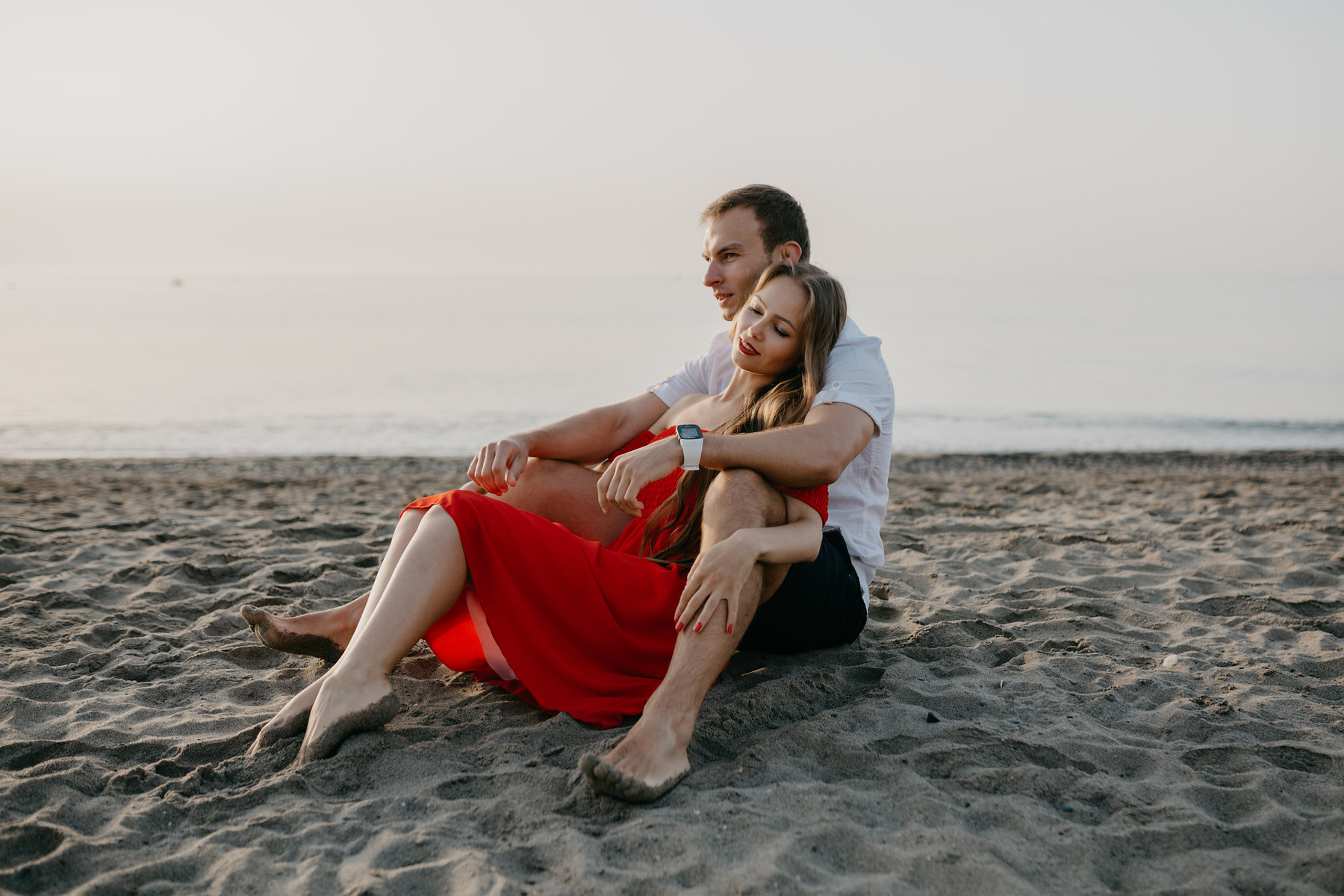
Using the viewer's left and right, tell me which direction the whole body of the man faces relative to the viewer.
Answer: facing the viewer and to the left of the viewer

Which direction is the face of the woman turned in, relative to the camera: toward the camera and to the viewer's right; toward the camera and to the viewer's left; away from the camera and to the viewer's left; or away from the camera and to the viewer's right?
toward the camera and to the viewer's left

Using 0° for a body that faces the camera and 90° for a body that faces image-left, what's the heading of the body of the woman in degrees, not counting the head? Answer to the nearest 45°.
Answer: approximately 45°
